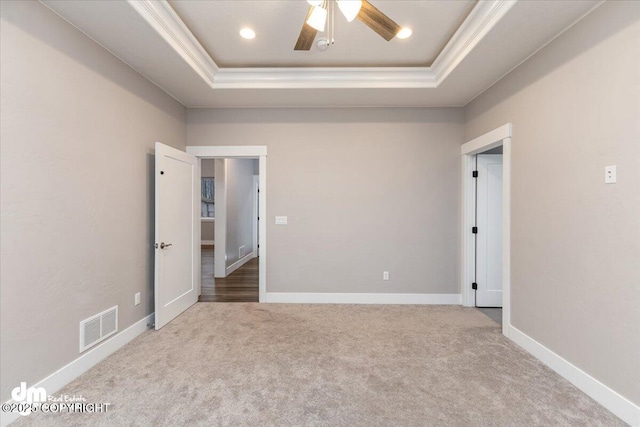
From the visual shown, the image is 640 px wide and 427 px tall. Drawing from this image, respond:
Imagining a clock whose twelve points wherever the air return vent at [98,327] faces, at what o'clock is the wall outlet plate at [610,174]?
The wall outlet plate is roughly at 12 o'clock from the air return vent.

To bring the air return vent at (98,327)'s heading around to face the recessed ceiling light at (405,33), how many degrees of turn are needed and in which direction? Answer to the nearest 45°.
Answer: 0° — it already faces it

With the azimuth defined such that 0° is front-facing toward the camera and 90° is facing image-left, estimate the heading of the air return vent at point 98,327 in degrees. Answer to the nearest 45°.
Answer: approximately 315°

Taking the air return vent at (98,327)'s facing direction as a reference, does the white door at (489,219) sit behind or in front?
in front

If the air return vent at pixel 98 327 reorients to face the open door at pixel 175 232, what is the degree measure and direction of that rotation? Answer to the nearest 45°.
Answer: approximately 90° to its left

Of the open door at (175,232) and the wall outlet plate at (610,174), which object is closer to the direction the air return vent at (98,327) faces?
the wall outlet plate
